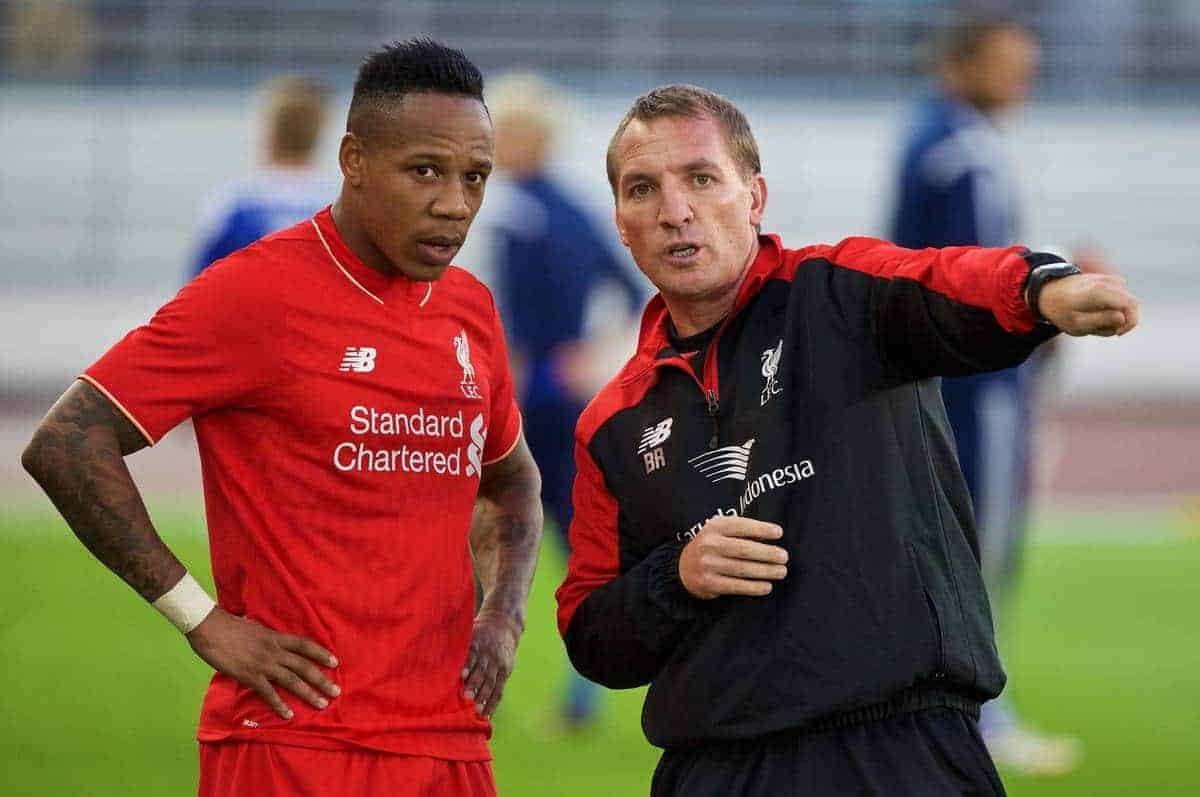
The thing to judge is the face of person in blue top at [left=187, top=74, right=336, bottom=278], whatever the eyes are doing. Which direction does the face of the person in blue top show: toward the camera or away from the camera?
away from the camera

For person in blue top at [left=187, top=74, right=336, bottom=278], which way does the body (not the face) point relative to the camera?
away from the camera

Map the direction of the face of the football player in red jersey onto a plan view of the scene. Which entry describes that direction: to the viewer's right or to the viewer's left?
to the viewer's right

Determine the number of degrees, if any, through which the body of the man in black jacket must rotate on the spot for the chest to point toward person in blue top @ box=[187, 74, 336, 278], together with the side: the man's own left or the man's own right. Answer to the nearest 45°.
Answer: approximately 90° to the man's own right

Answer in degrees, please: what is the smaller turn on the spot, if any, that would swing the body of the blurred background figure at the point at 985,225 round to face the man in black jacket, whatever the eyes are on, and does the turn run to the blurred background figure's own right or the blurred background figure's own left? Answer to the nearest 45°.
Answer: approximately 90° to the blurred background figure's own right

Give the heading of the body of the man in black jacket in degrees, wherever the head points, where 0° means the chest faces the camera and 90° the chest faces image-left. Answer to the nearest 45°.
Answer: approximately 45°

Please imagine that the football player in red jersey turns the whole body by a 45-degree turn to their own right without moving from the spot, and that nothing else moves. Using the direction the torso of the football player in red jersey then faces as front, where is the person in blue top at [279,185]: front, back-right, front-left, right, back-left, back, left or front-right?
back

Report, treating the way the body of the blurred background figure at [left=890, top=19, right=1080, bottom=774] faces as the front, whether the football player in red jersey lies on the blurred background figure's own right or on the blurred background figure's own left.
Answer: on the blurred background figure's own right
